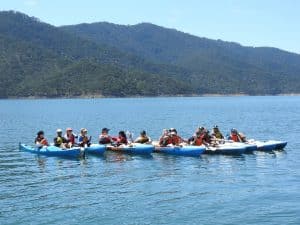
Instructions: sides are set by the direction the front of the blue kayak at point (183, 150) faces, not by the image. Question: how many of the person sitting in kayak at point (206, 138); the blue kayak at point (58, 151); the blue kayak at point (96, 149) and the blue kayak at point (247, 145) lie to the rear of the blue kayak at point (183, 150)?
2

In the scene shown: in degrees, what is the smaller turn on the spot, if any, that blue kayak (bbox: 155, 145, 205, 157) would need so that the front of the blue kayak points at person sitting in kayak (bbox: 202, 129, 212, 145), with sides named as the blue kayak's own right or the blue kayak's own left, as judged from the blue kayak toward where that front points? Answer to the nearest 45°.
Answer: approximately 45° to the blue kayak's own left

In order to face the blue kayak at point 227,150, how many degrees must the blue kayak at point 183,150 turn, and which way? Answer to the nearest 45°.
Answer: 0° — it already faces it

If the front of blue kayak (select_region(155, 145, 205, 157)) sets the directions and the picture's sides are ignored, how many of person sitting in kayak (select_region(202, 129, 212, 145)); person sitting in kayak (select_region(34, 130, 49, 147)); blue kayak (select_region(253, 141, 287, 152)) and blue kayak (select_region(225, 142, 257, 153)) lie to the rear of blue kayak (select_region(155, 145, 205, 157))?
1

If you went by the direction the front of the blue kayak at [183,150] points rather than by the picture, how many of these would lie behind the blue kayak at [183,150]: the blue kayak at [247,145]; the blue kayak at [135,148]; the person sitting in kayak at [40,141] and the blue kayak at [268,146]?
2

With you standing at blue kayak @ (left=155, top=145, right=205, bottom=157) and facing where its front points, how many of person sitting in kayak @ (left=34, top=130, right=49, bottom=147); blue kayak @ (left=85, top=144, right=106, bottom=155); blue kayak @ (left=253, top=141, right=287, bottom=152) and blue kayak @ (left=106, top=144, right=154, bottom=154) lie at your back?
3

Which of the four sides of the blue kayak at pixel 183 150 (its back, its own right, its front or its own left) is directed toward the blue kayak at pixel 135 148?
back

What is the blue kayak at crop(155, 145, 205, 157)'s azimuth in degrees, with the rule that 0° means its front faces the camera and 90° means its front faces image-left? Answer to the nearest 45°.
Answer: approximately 270°

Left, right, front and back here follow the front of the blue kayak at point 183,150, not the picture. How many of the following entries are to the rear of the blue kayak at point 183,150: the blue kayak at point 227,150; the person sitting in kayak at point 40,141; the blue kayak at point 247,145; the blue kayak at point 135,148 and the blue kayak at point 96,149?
3
